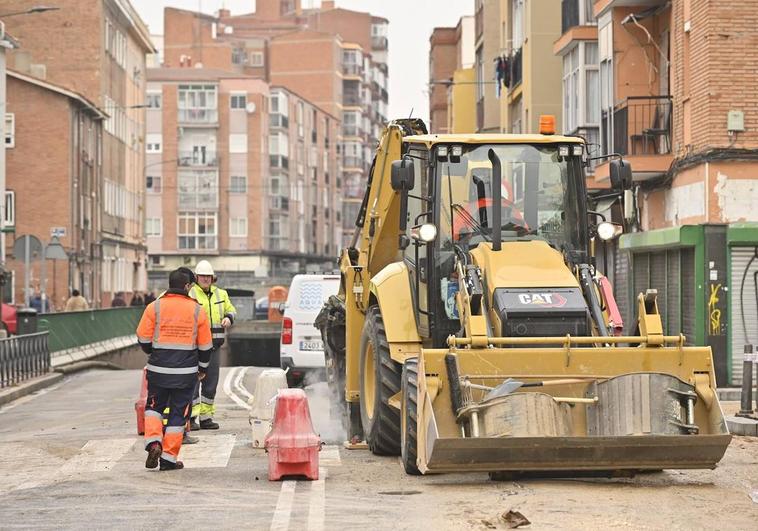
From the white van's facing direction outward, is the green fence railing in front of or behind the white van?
in front

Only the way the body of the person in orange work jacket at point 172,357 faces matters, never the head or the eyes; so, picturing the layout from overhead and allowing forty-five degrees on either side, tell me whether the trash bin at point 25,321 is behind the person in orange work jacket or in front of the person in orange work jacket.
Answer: in front

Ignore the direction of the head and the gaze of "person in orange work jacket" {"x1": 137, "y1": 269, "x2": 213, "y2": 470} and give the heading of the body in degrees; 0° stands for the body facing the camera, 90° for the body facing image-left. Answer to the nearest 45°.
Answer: approximately 180°
